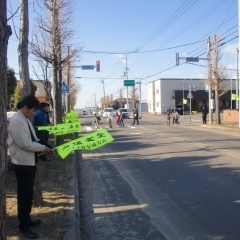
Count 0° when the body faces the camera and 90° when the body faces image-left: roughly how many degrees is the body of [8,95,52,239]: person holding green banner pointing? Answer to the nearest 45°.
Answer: approximately 270°
